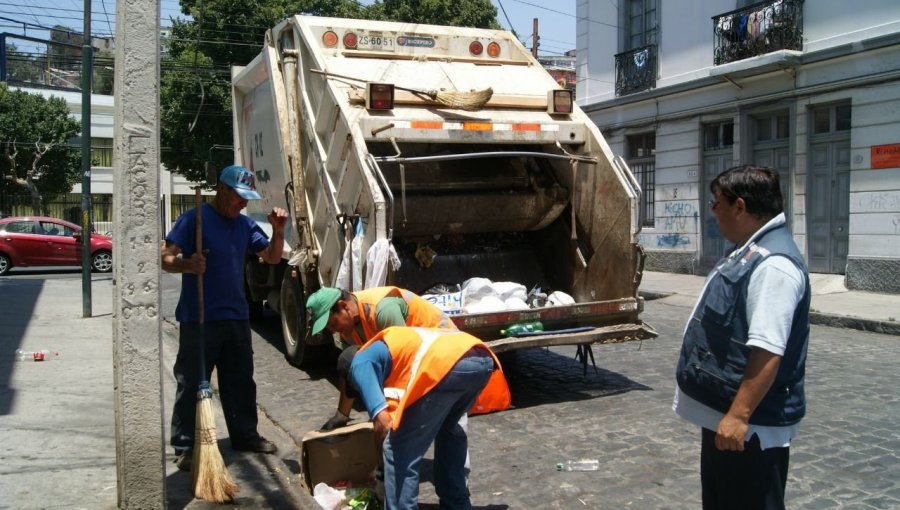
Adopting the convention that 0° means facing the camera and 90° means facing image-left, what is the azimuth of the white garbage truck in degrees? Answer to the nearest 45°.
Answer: approximately 135°

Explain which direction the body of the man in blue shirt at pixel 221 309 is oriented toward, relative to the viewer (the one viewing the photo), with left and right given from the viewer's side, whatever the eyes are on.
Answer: facing the viewer and to the right of the viewer

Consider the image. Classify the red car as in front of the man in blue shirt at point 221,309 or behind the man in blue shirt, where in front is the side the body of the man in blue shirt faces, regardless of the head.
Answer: behind

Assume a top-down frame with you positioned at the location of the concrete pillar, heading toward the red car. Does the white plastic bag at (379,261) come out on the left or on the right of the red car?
right

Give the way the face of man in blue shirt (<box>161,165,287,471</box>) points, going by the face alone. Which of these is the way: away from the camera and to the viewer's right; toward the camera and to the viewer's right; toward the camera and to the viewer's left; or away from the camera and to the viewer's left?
toward the camera and to the viewer's right

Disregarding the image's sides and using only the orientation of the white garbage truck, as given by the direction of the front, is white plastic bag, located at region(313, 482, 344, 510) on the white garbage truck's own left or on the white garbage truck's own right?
on the white garbage truck's own left

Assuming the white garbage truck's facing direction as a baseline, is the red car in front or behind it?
in front

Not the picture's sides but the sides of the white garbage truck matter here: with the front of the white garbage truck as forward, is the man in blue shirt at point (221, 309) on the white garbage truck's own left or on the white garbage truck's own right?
on the white garbage truck's own left
